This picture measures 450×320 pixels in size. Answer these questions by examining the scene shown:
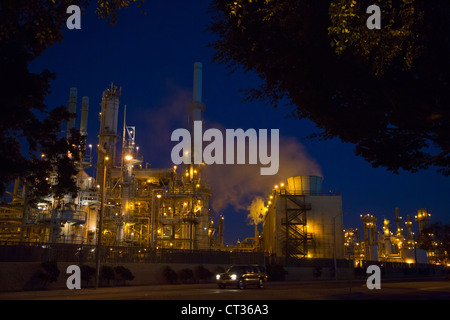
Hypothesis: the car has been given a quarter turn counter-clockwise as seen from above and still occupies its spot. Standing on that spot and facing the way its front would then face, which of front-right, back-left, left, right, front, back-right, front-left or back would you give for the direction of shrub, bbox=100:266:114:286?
back-right

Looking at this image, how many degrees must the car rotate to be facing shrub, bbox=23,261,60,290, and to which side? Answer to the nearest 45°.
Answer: approximately 45° to its right

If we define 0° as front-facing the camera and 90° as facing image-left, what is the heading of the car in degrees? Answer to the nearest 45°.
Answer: approximately 45°

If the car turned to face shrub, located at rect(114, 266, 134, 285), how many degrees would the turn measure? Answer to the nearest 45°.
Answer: approximately 45° to its right

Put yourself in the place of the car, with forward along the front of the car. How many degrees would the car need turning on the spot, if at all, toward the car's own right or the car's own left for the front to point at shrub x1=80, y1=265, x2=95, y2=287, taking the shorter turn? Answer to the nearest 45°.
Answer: approximately 45° to the car's own right

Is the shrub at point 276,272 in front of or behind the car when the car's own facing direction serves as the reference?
behind

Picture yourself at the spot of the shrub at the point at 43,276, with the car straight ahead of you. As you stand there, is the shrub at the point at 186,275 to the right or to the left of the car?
left

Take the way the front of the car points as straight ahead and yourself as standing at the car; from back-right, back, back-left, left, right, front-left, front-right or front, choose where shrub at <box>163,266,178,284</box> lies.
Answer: right

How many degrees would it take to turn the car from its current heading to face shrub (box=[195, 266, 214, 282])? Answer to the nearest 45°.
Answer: approximately 135° to its right
